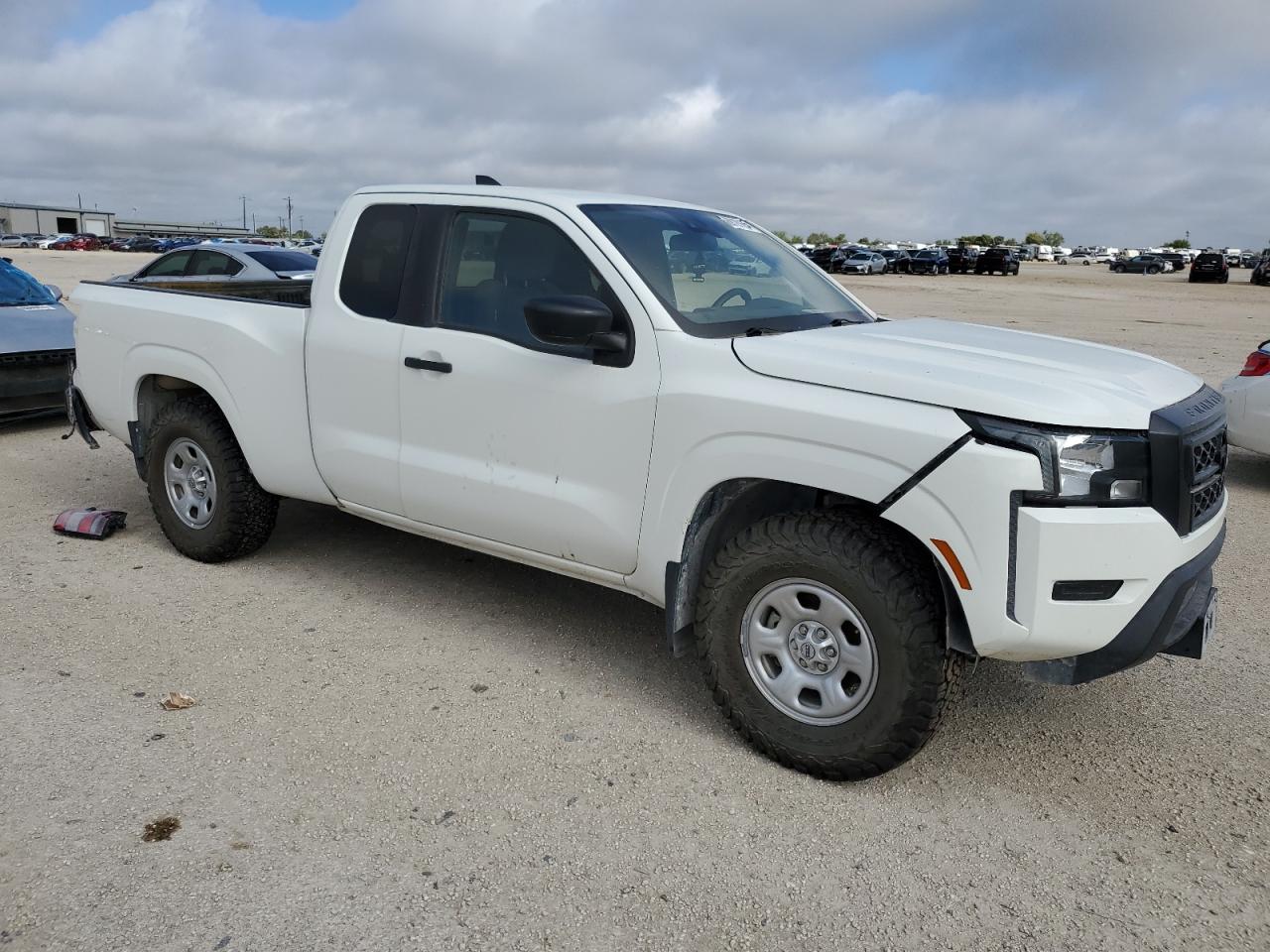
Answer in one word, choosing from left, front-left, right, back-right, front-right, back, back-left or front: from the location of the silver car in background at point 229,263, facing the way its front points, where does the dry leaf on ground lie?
back-left

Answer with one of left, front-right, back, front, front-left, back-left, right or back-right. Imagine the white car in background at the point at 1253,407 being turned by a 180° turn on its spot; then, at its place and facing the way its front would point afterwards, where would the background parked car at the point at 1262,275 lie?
back-right

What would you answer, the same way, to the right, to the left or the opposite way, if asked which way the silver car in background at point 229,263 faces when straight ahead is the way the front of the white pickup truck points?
the opposite way

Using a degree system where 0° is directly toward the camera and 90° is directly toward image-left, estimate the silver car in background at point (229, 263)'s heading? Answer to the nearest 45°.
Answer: approximately 135°

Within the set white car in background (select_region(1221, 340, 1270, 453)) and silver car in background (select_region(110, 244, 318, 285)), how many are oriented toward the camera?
0

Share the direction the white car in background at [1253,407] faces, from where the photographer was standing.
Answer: facing away from the viewer and to the right of the viewer

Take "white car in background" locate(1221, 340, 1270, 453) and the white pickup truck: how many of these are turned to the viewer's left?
0

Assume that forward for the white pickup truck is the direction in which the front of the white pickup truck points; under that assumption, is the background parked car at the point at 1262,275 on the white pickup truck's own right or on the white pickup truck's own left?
on the white pickup truck's own left

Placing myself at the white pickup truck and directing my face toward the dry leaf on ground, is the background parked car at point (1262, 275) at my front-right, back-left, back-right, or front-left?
back-right

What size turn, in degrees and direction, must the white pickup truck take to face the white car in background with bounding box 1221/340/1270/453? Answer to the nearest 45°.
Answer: approximately 90° to its left

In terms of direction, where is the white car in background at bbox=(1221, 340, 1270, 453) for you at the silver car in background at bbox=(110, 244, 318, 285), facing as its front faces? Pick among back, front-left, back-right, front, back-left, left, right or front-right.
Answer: back
